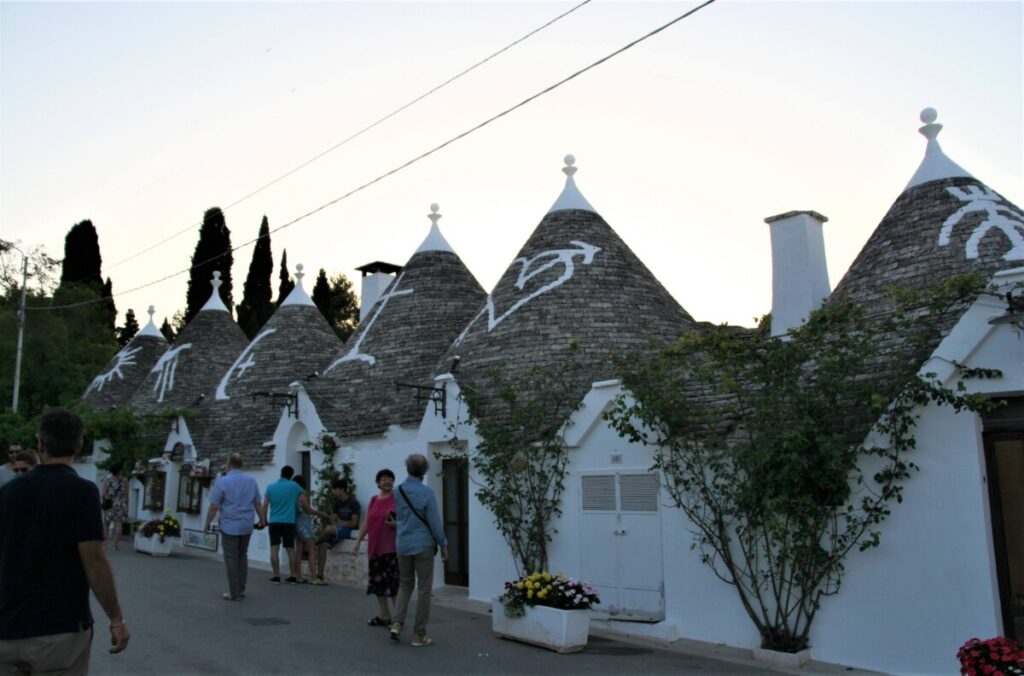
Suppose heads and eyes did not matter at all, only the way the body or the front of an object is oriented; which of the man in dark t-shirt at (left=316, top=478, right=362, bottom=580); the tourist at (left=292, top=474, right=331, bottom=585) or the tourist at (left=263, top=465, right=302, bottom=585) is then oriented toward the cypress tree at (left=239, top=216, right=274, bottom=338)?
the tourist at (left=263, top=465, right=302, bottom=585)

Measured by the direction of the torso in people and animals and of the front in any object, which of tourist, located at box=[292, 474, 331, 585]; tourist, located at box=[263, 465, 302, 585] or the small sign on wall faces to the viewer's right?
tourist, located at box=[292, 474, 331, 585]

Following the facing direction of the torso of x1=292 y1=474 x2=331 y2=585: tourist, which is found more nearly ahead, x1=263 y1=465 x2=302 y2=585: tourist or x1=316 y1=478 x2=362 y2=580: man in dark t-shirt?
the man in dark t-shirt

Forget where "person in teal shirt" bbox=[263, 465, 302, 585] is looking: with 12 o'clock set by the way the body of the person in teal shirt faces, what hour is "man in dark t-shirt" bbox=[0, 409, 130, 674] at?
The man in dark t-shirt is roughly at 6 o'clock from the person in teal shirt.

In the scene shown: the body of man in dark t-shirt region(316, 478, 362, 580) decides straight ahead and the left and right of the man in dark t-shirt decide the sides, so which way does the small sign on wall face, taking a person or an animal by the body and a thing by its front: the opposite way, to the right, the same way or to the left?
the same way

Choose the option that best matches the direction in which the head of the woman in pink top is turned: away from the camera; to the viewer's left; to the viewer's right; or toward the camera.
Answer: toward the camera

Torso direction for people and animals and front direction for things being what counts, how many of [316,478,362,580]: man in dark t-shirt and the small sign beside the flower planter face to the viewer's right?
0

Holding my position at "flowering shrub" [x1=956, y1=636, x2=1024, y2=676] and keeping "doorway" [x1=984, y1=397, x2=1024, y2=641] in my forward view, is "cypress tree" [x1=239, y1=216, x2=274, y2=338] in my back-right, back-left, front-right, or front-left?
front-left

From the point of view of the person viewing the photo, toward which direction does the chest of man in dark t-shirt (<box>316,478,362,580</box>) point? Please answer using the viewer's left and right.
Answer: facing the viewer and to the left of the viewer

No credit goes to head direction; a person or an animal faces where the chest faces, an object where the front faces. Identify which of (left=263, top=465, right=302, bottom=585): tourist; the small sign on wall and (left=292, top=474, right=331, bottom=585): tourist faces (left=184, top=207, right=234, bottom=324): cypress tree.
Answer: (left=263, top=465, right=302, bottom=585): tourist

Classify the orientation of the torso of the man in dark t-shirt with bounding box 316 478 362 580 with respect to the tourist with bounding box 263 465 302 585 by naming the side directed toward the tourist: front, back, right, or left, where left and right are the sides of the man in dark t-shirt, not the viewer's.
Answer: front

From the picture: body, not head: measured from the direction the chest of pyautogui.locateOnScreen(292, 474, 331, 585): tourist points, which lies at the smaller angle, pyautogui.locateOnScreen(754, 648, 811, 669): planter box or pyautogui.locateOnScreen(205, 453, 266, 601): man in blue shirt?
the planter box

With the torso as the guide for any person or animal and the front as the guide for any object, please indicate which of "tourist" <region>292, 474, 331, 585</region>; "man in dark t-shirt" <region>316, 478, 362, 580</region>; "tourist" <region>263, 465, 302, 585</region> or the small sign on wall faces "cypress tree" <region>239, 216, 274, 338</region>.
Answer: "tourist" <region>263, 465, 302, 585</region>

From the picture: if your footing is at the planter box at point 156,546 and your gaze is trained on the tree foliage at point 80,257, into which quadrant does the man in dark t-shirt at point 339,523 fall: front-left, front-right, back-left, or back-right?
back-right

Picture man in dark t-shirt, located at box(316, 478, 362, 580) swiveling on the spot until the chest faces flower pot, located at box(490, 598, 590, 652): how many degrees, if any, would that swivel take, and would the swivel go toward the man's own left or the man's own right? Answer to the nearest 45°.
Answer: approximately 45° to the man's own left

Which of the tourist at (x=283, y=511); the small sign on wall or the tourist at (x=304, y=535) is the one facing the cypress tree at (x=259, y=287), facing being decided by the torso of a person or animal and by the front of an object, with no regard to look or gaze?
the tourist at (x=283, y=511)

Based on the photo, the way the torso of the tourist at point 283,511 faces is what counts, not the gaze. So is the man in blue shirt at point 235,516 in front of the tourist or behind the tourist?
behind

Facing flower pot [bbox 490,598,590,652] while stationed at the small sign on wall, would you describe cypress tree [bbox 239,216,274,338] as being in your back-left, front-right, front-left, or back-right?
back-left
